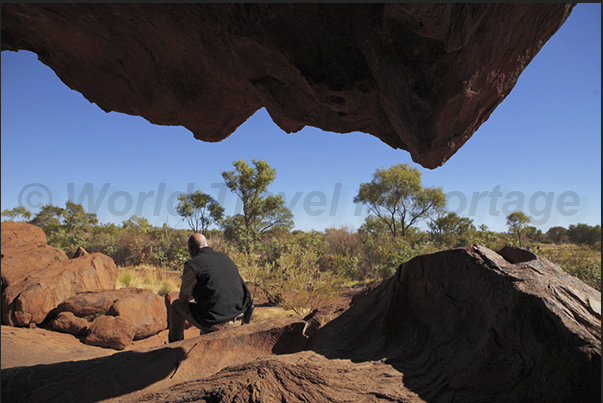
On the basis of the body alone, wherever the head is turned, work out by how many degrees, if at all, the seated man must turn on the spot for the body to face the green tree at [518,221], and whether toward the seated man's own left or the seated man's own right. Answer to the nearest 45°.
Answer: approximately 90° to the seated man's own right

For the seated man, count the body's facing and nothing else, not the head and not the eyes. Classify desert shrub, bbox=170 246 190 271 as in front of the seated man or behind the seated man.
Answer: in front

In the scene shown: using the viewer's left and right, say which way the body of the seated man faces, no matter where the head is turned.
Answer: facing away from the viewer and to the left of the viewer

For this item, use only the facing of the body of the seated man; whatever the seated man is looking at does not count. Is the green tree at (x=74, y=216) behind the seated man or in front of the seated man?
in front

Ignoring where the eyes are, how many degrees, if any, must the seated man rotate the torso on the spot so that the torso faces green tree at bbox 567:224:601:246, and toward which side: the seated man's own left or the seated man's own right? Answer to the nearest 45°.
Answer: approximately 90° to the seated man's own right
